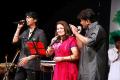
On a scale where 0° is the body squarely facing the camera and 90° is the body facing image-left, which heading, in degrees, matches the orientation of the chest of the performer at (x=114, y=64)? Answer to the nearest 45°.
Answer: approximately 315°

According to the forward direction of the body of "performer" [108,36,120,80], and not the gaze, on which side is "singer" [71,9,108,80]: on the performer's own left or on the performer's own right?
on the performer's own right

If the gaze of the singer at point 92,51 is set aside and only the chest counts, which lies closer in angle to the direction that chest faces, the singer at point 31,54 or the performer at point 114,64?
the singer

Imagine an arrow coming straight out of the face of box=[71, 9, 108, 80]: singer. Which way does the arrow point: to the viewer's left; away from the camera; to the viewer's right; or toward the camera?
to the viewer's left

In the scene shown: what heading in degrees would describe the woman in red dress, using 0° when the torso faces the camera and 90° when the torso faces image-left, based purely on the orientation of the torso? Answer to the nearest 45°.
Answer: approximately 45°

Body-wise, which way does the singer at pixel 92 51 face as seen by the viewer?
to the viewer's left

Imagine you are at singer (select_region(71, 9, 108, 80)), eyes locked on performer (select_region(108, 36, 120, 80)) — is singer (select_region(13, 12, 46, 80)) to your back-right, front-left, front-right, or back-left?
back-left

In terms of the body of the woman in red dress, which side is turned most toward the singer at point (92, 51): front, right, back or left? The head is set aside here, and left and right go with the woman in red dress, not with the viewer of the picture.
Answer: left

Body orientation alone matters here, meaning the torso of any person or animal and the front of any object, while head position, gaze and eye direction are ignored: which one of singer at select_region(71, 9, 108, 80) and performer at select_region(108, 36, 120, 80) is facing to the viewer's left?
the singer
